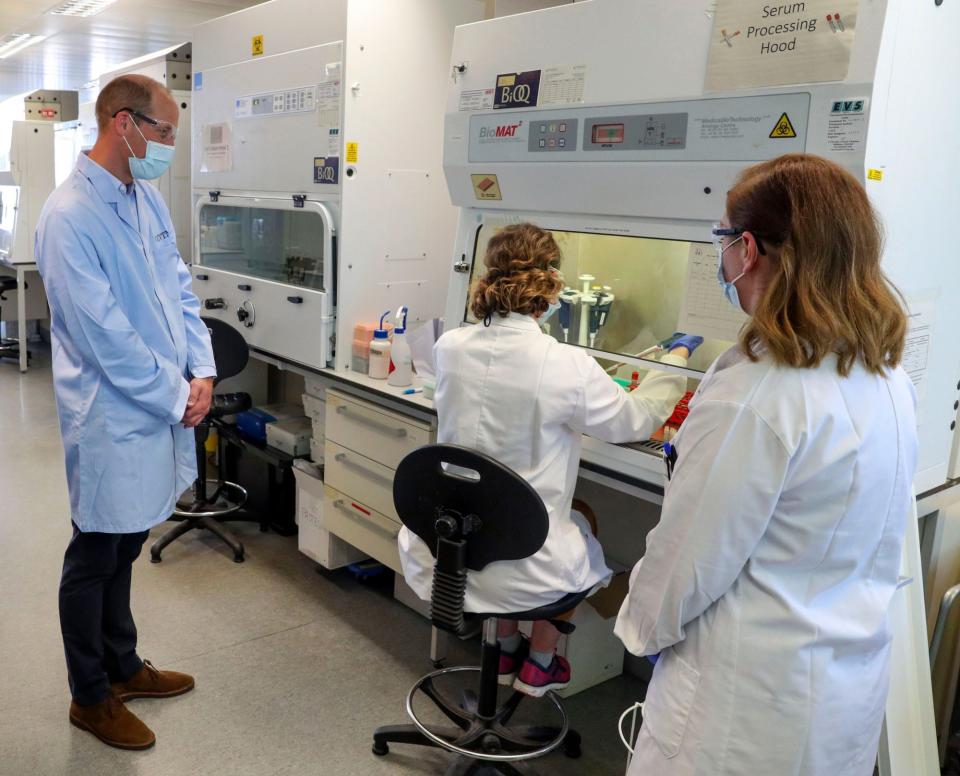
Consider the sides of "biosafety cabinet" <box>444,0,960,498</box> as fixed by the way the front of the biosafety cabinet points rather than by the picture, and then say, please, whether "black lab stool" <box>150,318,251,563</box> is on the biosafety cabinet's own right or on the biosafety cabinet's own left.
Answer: on the biosafety cabinet's own right

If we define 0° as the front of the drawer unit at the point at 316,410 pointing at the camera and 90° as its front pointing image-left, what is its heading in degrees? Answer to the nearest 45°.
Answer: approximately 45°

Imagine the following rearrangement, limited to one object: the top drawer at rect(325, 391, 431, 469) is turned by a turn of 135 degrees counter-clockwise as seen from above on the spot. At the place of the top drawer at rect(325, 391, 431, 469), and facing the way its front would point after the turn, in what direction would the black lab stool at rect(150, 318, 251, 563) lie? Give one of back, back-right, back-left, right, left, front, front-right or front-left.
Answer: back-left

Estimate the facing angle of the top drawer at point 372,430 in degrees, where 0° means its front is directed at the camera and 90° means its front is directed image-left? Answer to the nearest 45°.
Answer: approximately 45°

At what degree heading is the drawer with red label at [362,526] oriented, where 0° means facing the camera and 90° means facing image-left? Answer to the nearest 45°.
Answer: approximately 45°

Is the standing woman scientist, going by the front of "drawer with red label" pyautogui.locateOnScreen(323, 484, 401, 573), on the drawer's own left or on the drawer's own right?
on the drawer's own left
